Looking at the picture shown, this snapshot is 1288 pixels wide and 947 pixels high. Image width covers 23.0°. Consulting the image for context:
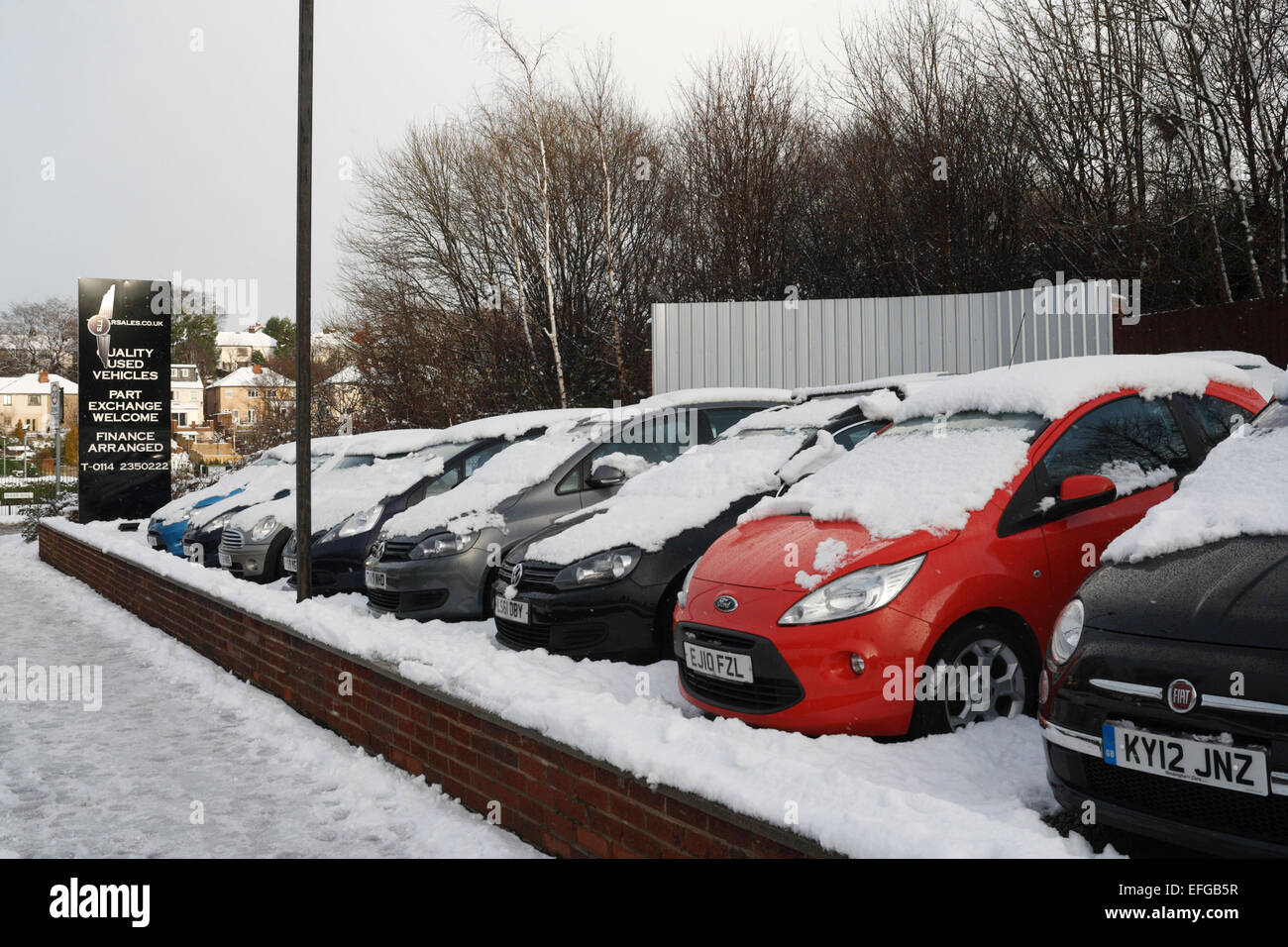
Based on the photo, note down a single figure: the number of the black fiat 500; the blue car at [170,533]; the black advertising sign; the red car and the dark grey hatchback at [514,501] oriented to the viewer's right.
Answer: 0

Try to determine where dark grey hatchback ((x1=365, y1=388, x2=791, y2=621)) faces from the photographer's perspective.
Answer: facing the viewer and to the left of the viewer

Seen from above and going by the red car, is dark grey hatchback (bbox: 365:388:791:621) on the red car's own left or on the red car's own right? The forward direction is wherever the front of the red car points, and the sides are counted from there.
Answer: on the red car's own right

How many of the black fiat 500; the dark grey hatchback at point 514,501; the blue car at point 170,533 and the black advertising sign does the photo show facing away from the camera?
0

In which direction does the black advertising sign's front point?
toward the camera

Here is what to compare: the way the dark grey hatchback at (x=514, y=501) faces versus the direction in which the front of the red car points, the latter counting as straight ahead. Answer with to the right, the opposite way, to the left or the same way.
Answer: the same way

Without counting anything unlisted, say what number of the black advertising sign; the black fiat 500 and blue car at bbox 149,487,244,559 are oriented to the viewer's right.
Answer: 0

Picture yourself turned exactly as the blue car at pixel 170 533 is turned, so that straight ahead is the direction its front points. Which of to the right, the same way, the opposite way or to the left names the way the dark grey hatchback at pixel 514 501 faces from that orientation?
the same way

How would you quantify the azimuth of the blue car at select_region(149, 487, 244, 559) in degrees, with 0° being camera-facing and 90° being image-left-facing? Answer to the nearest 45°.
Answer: approximately 45°

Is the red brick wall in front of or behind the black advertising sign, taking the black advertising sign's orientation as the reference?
in front
